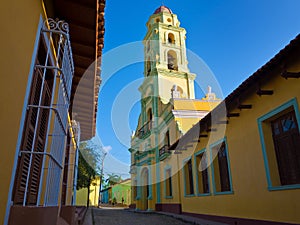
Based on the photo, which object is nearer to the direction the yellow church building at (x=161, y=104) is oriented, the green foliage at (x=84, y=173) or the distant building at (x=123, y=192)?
the green foliage

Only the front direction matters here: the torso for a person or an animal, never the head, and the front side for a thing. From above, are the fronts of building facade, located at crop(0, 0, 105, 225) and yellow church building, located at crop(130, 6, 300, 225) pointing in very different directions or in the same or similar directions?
very different directions

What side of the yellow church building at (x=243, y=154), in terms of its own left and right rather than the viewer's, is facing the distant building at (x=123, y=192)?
right

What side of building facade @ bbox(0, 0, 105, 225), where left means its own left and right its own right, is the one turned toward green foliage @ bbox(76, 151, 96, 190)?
left

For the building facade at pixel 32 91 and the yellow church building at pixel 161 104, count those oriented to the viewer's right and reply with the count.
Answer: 1

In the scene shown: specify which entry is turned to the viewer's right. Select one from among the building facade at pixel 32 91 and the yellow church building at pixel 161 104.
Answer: the building facade

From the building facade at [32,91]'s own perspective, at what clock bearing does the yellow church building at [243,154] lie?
The yellow church building is roughly at 11 o'clock from the building facade.

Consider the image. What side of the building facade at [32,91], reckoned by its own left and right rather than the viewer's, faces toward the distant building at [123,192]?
left

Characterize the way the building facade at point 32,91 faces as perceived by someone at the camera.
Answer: facing to the right of the viewer
